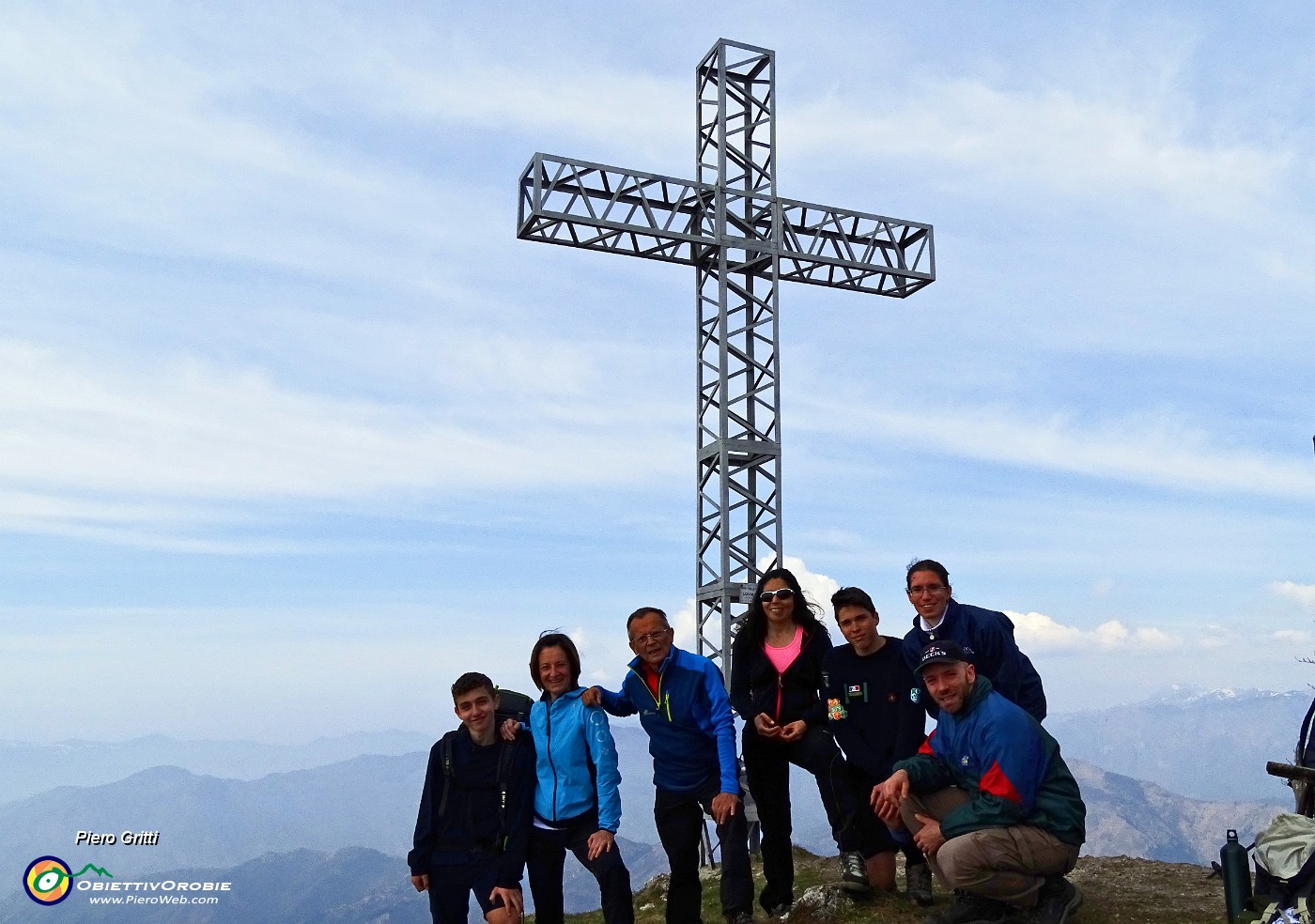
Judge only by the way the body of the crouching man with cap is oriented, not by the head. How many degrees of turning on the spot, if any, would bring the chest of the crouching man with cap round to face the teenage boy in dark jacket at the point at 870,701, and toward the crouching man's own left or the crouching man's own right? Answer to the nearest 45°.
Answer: approximately 90° to the crouching man's own right

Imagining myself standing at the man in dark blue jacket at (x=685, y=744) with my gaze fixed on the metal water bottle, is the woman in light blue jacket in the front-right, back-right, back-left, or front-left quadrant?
back-right

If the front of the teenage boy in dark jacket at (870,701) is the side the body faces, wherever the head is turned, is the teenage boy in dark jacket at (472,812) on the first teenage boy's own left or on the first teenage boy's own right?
on the first teenage boy's own right

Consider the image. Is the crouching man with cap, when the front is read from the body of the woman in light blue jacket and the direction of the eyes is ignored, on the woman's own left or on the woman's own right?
on the woman's own left

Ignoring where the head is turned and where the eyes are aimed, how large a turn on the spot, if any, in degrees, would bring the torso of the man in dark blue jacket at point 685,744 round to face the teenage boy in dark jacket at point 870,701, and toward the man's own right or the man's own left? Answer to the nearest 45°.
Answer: approximately 135° to the man's own left

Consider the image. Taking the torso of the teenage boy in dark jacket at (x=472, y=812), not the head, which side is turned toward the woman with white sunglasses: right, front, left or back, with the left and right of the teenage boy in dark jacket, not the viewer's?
left

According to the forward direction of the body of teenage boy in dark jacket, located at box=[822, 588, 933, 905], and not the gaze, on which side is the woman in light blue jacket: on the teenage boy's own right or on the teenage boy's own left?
on the teenage boy's own right

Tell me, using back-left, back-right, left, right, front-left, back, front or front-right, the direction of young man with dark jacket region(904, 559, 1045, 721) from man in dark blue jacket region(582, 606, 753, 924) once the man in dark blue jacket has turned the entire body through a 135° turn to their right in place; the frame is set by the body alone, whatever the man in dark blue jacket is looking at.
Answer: right

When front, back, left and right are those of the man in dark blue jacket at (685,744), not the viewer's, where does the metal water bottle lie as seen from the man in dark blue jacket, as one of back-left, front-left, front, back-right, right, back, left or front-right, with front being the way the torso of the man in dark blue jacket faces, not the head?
front-left
